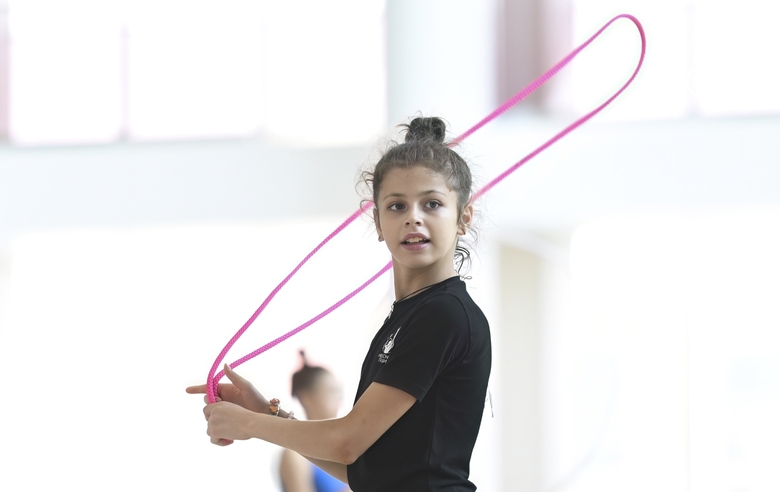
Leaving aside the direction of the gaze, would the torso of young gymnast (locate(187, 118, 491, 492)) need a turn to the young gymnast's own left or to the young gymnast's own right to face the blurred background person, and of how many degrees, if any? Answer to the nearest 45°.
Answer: approximately 90° to the young gymnast's own right

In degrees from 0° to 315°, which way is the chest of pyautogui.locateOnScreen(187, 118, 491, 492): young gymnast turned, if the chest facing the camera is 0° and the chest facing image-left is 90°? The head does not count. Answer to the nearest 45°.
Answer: approximately 90°

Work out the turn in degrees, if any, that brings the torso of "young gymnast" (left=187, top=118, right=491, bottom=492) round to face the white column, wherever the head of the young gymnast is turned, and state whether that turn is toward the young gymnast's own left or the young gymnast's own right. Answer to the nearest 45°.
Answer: approximately 90° to the young gymnast's own right
